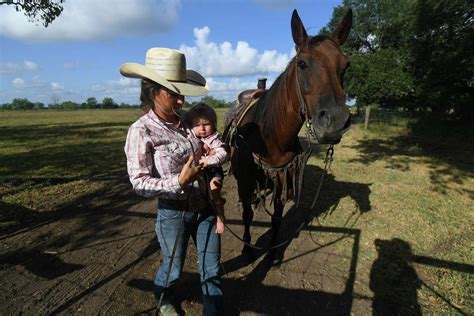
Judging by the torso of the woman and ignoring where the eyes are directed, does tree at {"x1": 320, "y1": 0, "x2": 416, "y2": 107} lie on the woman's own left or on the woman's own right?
on the woman's own left

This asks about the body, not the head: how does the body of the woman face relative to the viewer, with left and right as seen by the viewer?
facing the viewer and to the right of the viewer

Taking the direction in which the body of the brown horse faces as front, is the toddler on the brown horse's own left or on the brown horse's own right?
on the brown horse's own right

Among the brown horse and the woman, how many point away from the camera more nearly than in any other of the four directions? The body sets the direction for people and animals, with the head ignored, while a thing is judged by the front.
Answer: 0

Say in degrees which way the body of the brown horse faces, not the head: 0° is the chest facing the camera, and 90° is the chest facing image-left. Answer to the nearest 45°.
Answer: approximately 315°

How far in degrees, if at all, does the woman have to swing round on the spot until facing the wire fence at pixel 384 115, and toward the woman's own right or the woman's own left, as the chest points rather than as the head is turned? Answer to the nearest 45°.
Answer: approximately 90° to the woman's own left

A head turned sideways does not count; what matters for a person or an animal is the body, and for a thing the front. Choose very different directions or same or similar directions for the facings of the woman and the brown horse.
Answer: same or similar directions

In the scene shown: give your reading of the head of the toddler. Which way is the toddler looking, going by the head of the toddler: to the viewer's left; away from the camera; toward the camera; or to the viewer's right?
toward the camera

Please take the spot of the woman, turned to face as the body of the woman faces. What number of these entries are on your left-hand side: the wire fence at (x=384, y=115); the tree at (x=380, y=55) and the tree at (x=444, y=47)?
3

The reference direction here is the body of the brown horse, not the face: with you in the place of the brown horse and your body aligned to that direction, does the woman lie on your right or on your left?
on your right

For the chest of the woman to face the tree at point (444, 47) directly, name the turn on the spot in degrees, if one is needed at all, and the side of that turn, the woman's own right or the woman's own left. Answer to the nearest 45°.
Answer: approximately 90° to the woman's own left

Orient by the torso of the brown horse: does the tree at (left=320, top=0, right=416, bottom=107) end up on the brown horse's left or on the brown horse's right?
on the brown horse's left
